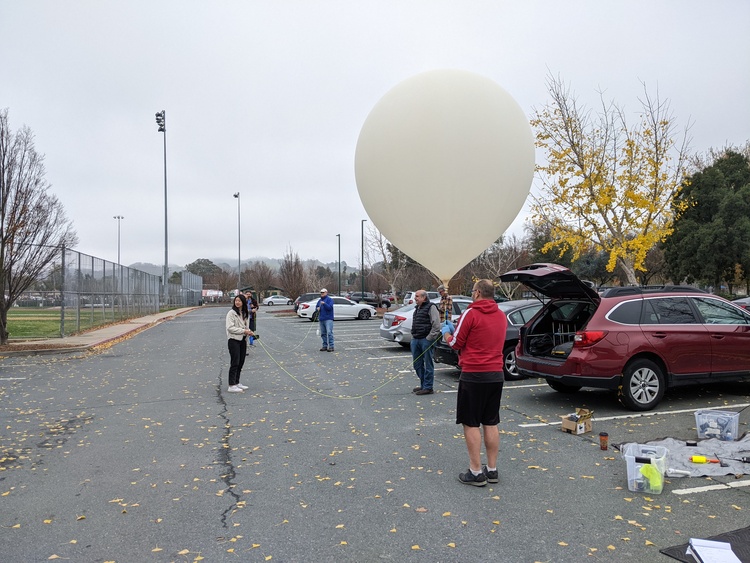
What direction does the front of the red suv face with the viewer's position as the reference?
facing away from the viewer and to the right of the viewer

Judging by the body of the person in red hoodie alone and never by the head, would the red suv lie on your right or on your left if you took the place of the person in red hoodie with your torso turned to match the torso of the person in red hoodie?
on your right

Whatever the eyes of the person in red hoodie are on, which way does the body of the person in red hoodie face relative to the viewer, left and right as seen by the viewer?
facing away from the viewer and to the left of the viewer

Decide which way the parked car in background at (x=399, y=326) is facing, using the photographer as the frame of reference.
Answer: facing away from the viewer and to the right of the viewer

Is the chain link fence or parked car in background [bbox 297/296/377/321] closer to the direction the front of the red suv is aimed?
the parked car in background

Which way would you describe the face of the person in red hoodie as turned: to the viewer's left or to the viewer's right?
to the viewer's left

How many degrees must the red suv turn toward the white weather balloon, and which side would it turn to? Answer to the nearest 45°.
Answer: approximately 180°
